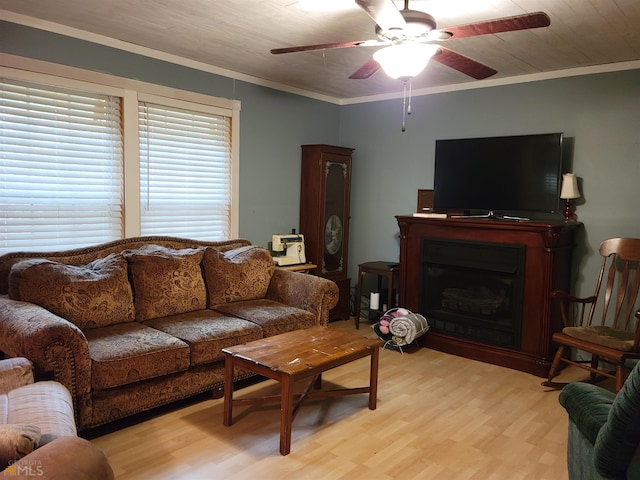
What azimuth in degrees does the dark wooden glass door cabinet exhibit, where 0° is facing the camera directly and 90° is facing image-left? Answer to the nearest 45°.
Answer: approximately 315°

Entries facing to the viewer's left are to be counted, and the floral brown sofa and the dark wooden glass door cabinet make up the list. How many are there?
0

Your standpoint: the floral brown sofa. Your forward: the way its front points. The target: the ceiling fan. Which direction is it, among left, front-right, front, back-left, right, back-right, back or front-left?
front

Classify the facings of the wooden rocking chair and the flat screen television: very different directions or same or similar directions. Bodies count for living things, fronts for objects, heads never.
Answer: same or similar directions

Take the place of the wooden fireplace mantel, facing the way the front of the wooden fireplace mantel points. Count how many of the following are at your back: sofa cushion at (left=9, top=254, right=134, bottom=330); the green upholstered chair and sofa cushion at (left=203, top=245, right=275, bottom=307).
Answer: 0

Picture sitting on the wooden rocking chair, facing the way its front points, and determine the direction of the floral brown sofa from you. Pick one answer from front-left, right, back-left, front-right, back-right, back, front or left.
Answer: front

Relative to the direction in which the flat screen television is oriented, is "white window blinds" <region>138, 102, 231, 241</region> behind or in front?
in front

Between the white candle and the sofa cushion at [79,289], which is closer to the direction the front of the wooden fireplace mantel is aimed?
the sofa cushion

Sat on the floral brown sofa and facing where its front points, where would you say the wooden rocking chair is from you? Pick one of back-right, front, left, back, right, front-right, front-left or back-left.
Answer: front-left

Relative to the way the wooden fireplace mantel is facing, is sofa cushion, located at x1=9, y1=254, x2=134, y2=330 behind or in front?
in front

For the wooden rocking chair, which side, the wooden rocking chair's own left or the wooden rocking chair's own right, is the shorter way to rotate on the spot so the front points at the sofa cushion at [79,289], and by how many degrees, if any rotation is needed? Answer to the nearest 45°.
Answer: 0° — it already faces it

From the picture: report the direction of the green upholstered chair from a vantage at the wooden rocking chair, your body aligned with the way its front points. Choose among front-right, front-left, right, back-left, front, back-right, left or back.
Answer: front-left

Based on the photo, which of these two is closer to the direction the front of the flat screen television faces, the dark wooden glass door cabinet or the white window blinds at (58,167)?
the white window blinds

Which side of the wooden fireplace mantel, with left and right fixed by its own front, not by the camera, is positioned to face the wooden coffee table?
front

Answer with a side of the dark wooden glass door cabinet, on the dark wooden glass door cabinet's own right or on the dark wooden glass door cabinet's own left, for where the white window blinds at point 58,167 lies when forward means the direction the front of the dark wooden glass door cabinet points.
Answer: on the dark wooden glass door cabinet's own right

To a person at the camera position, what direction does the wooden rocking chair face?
facing the viewer and to the left of the viewer

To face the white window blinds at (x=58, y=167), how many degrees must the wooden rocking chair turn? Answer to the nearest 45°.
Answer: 0° — it already faces it
